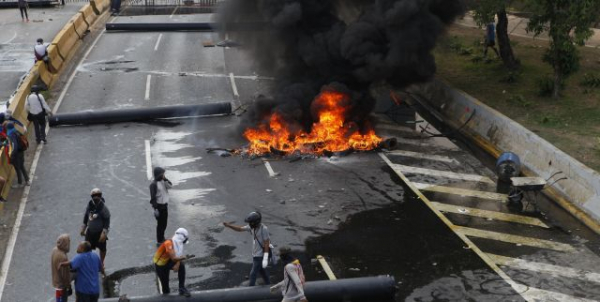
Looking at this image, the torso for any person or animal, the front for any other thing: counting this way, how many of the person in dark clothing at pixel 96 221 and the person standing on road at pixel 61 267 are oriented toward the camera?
1

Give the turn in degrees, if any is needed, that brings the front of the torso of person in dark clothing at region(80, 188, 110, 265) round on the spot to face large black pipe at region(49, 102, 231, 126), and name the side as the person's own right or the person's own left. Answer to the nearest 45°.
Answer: approximately 180°

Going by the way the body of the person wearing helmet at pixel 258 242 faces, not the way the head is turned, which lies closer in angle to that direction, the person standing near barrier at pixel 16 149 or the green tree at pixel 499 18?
the person standing near barrier

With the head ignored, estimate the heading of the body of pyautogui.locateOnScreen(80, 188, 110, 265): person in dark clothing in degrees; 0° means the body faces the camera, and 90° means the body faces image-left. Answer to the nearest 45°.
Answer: approximately 0°

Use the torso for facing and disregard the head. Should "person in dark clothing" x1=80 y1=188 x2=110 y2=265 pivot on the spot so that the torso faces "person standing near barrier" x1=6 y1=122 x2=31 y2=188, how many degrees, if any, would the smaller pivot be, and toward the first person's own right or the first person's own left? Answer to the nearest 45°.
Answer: approximately 180°

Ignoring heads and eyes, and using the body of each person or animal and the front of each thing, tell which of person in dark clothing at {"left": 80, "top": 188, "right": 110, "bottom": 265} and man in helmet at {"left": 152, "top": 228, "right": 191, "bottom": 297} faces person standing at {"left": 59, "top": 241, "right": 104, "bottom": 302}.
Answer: the person in dark clothing
